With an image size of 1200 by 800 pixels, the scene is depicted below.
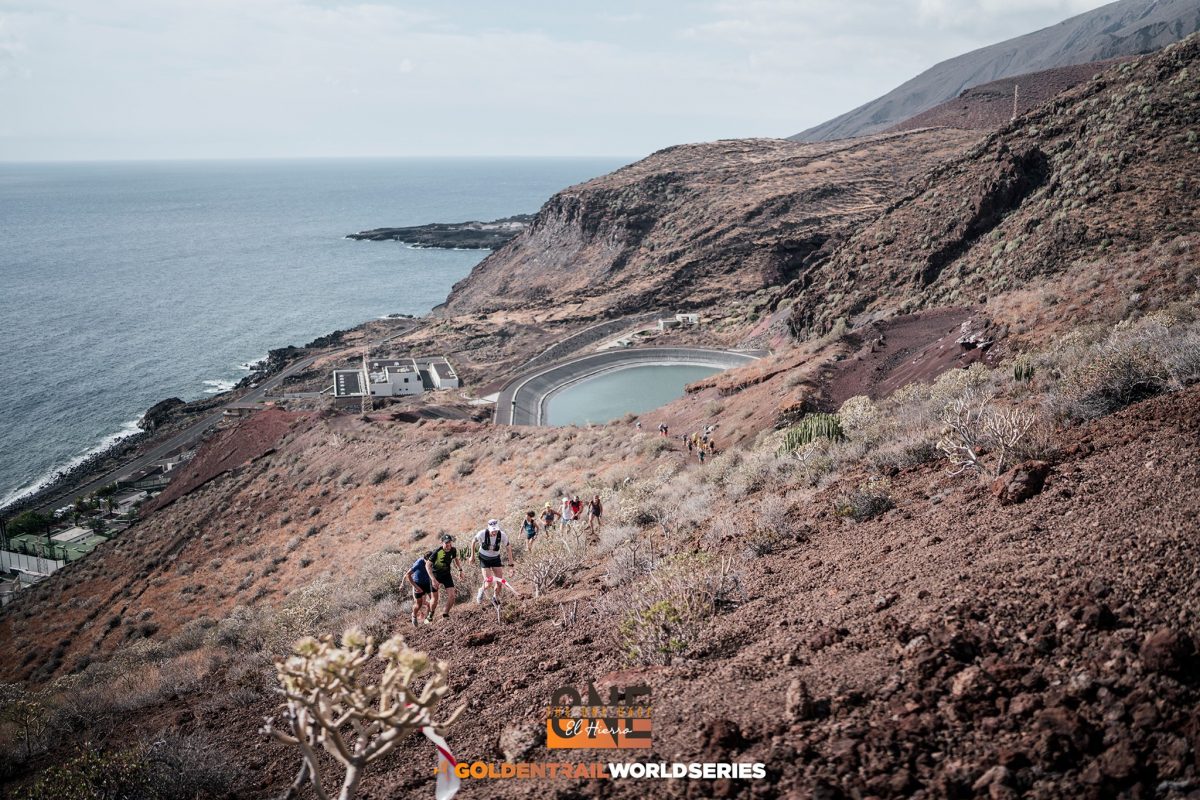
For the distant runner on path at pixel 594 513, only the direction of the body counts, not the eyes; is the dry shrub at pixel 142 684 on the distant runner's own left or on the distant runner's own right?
on the distant runner's own right

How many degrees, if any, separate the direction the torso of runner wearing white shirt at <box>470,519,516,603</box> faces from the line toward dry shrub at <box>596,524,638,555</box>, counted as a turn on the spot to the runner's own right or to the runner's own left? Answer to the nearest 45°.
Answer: approximately 135° to the runner's own left

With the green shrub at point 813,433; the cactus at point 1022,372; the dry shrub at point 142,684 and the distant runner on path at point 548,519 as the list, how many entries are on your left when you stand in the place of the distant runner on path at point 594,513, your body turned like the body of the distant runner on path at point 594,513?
2

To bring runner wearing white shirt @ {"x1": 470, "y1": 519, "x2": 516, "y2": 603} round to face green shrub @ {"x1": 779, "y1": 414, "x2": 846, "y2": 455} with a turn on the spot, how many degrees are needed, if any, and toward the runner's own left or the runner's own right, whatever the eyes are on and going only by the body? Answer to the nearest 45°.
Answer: approximately 135° to the runner's own left

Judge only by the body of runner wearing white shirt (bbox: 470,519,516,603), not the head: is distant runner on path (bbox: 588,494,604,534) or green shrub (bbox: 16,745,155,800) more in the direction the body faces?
the green shrub

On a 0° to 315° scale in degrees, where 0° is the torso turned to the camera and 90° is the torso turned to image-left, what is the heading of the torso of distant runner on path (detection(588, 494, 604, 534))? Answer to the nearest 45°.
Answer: approximately 0°

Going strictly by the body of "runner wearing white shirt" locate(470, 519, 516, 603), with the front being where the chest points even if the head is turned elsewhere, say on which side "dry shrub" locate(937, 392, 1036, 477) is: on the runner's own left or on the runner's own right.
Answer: on the runner's own left

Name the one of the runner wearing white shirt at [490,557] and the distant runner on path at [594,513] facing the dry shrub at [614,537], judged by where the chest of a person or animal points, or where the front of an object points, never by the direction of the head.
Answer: the distant runner on path

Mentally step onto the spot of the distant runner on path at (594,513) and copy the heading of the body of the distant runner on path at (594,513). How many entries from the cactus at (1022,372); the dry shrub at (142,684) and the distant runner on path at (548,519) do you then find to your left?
1

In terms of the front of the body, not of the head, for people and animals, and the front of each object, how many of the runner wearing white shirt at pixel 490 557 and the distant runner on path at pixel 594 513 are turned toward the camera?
2
